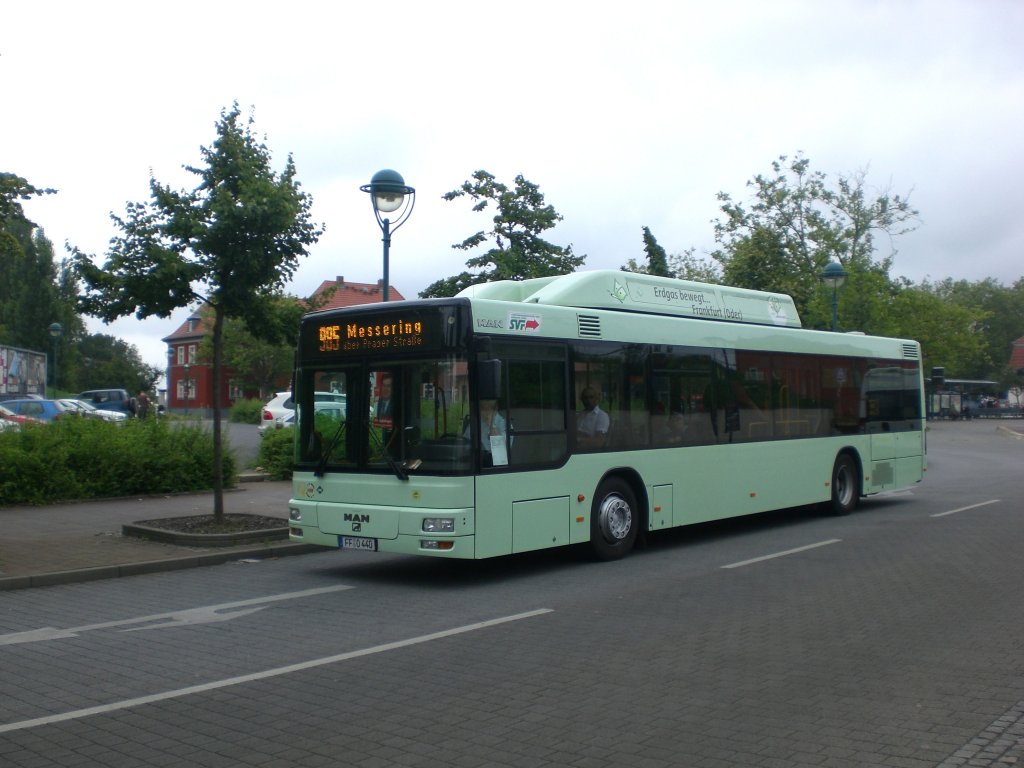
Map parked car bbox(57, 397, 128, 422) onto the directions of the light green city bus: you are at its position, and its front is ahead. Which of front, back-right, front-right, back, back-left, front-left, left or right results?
right

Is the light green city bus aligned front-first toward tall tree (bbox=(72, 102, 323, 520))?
no

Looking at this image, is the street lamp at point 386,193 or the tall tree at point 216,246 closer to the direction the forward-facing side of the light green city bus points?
the tall tree

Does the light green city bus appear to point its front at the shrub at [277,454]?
no

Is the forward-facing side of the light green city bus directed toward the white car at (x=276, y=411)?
no

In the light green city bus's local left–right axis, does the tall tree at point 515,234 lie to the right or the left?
on its right

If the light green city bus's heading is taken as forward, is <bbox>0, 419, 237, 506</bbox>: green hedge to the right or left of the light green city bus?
on its right

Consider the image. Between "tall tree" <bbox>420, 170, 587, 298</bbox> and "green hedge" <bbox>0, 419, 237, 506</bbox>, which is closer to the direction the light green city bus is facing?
the green hedge

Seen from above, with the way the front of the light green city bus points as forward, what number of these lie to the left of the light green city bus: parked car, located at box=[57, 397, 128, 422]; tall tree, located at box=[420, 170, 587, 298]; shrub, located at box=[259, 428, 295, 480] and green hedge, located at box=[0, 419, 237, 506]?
0
